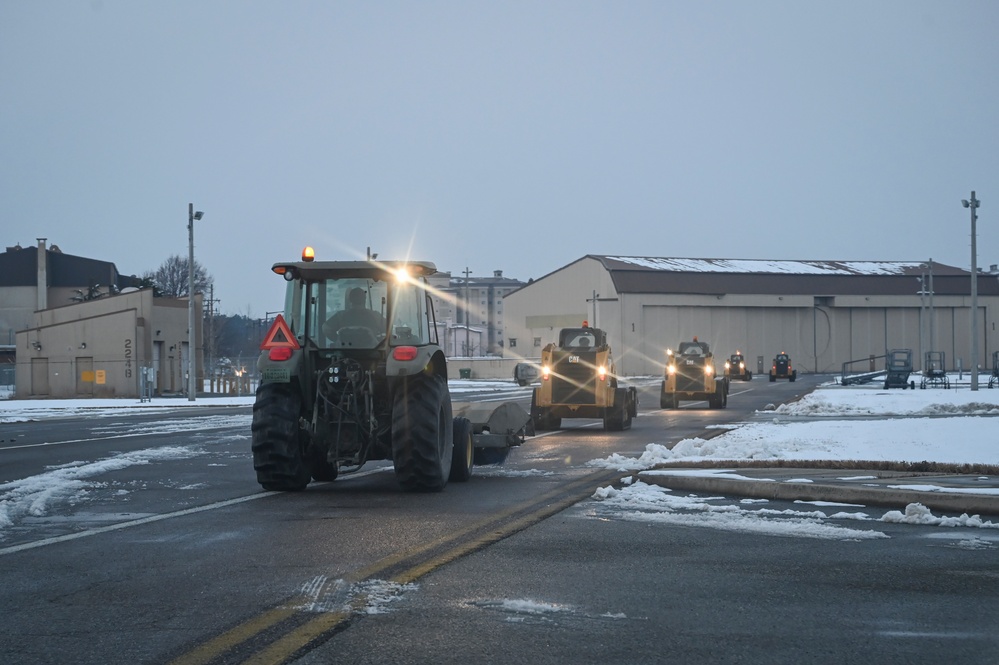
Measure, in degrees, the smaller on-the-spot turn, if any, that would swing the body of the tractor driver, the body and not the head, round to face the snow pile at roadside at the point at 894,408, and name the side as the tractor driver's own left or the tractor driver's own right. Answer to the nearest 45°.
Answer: approximately 45° to the tractor driver's own right

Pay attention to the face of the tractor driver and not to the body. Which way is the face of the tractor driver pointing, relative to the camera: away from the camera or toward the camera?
away from the camera

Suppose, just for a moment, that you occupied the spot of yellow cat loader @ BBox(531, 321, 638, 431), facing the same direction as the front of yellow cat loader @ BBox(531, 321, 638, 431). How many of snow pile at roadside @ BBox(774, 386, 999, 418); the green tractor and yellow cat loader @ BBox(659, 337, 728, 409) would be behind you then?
1

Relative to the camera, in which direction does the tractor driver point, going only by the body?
away from the camera
